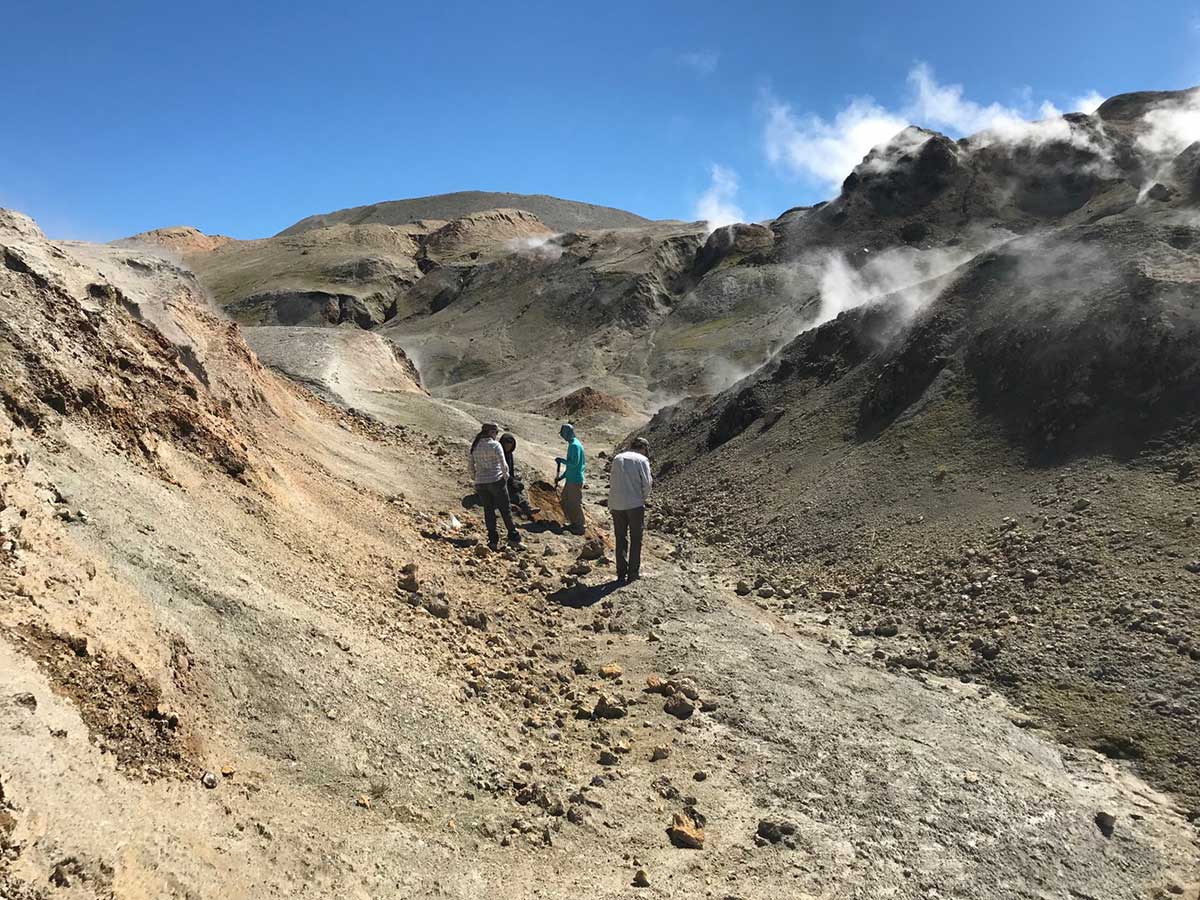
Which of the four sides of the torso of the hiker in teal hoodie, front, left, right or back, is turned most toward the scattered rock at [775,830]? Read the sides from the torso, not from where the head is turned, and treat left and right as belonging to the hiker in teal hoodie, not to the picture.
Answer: left

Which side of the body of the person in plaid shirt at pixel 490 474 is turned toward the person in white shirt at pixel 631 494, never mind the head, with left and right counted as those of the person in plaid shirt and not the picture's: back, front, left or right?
right

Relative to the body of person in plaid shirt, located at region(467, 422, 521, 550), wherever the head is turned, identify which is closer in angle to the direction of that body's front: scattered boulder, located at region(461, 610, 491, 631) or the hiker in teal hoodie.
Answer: the hiker in teal hoodie

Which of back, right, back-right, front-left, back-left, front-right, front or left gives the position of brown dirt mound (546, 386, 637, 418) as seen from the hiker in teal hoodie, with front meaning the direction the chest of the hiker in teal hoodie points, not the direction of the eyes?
right

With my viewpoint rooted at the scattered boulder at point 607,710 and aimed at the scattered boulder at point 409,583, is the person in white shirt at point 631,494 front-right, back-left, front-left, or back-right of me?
front-right

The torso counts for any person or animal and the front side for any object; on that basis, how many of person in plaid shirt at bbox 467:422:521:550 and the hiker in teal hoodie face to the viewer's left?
1

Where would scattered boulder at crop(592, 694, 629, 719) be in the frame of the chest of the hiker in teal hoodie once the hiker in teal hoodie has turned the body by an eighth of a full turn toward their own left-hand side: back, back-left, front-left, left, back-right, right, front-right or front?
front-left

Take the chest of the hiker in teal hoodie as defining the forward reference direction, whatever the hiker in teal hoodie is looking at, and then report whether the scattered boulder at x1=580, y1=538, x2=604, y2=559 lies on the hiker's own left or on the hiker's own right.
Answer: on the hiker's own left

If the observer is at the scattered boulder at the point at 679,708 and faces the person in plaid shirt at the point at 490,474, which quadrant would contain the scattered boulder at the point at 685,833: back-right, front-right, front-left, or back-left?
back-left

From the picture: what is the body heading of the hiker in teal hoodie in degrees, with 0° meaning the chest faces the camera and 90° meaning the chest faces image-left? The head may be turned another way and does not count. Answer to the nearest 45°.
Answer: approximately 90°
